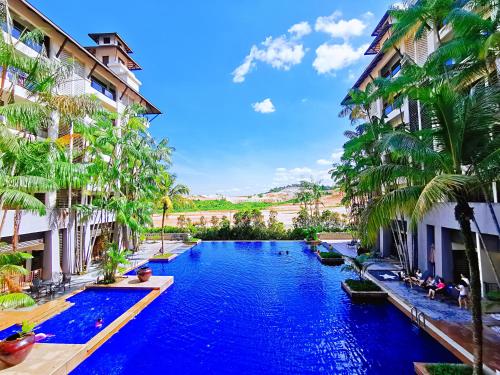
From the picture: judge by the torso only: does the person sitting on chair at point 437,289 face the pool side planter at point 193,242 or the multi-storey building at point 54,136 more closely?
the multi-storey building

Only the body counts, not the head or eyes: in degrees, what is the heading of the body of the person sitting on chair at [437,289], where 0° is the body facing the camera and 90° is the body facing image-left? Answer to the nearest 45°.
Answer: approximately 45°

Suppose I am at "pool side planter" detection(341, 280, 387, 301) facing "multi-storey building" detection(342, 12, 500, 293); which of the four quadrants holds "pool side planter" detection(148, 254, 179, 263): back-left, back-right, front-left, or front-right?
back-left

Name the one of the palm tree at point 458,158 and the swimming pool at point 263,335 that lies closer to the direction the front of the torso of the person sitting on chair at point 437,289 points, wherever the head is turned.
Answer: the swimming pool

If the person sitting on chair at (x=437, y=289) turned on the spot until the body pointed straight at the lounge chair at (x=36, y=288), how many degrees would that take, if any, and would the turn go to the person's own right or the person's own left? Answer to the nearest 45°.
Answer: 0° — they already face it

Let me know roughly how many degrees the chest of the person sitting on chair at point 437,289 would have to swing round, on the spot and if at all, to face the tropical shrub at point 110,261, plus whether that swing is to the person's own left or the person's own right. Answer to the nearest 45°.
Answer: approximately 45° to the person's own right

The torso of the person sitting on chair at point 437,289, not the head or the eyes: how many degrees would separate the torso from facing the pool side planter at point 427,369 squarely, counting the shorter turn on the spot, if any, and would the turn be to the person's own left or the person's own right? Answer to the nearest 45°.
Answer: approximately 45° to the person's own left

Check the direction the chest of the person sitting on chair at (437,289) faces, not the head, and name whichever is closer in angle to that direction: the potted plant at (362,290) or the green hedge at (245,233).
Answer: the potted plant

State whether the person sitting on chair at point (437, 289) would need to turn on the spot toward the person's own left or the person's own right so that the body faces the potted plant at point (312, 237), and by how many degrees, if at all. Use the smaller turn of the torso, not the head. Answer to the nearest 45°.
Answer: approximately 90° to the person's own right

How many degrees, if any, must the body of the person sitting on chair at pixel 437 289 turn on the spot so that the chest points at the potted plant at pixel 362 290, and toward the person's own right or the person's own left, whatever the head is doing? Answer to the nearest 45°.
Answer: approximately 45° to the person's own right

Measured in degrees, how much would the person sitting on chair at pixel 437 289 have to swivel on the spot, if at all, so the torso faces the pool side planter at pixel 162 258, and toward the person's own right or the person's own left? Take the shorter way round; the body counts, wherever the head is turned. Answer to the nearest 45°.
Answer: approximately 45° to the person's own right

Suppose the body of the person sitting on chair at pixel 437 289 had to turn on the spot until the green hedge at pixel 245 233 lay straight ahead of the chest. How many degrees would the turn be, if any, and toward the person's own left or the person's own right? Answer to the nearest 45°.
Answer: approximately 90° to the person's own right
